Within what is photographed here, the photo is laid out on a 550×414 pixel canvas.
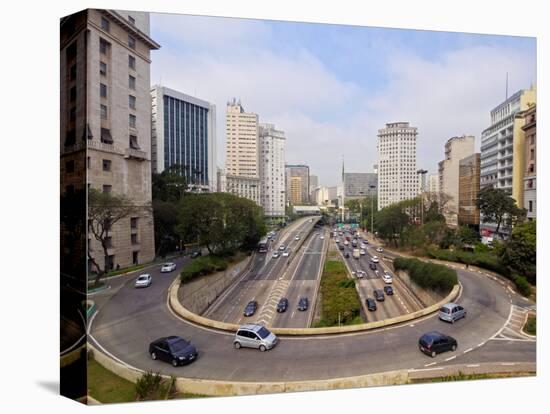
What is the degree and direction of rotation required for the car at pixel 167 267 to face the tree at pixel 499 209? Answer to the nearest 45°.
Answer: approximately 135° to its left

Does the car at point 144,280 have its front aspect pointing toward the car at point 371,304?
no

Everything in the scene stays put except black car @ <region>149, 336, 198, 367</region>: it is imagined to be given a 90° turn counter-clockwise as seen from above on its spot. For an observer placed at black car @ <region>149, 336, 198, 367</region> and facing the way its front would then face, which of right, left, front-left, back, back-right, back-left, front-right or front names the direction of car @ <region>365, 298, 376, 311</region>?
front-right

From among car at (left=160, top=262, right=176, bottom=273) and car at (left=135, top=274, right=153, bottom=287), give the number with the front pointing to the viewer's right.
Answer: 0

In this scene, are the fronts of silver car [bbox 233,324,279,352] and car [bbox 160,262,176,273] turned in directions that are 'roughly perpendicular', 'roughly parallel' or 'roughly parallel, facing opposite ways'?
roughly perpendicular

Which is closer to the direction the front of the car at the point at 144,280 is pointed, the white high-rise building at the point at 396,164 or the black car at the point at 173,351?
the black car

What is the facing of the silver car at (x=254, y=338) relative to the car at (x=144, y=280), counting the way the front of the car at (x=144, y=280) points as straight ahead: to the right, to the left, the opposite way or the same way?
to the left

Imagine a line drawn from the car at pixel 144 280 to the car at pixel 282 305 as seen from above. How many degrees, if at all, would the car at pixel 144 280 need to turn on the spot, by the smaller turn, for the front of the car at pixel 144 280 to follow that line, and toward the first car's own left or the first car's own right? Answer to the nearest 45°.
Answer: approximately 135° to the first car's own left

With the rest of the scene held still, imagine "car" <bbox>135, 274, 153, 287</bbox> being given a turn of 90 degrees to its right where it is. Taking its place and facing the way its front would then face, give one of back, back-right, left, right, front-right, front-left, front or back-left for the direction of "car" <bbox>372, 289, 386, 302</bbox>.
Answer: back-right

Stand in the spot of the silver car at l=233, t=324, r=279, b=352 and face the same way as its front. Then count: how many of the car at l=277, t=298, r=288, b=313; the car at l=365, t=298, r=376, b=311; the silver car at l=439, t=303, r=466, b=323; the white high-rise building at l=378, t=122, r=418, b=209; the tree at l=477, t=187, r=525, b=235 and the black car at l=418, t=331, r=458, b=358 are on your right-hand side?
0

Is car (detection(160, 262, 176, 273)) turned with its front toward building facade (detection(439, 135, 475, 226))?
no

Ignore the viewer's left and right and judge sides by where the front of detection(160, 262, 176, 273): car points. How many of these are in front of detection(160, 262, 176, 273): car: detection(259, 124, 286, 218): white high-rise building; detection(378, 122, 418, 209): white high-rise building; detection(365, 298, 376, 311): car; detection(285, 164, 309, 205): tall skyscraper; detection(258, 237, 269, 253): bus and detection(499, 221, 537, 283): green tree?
0

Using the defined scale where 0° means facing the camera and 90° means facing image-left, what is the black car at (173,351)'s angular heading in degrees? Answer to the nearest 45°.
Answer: approximately 315°
